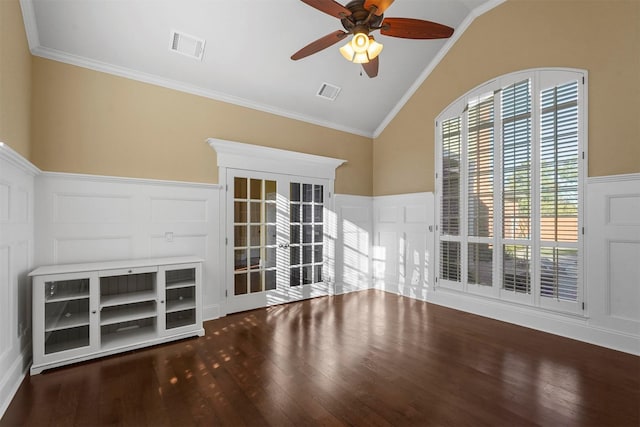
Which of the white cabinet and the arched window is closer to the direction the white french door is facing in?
the arched window

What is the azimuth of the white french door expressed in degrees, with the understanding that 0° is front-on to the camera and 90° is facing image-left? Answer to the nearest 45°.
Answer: approximately 315°

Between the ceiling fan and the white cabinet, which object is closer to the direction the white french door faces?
the ceiling fan

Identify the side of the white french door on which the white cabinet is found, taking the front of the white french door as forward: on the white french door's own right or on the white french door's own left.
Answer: on the white french door's own right

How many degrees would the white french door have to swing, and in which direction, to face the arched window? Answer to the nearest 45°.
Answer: approximately 45° to its left

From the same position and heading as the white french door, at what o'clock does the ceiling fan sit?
The ceiling fan is roughly at 1 o'clock from the white french door.

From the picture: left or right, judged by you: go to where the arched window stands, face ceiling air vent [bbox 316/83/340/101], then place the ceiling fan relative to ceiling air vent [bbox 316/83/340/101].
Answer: left
